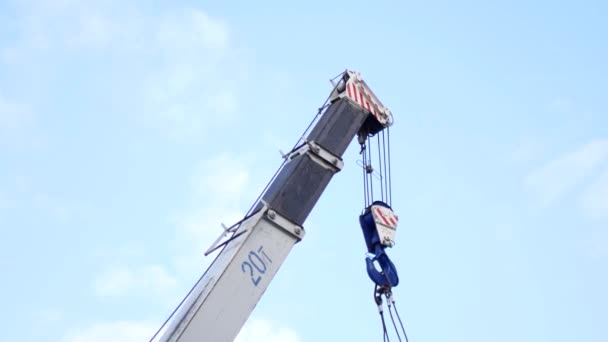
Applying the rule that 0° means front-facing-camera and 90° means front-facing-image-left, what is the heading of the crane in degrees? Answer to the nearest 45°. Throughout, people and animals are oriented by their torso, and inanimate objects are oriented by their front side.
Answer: approximately 270°
